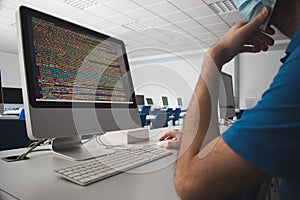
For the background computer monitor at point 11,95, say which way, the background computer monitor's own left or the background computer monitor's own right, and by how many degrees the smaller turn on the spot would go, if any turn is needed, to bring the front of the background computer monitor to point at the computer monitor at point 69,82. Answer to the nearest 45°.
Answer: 0° — it already faces it

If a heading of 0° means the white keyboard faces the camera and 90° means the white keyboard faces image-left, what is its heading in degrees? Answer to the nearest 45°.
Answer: approximately 315°

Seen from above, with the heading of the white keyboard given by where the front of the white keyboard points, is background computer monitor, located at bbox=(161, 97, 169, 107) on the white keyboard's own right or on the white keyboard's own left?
on the white keyboard's own left

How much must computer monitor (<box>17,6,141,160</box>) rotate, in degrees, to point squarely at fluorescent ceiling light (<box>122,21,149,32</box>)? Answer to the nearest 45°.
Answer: approximately 135° to its left

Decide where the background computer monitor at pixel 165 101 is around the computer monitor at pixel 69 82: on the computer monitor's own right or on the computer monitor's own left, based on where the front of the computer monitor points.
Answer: on the computer monitor's own left

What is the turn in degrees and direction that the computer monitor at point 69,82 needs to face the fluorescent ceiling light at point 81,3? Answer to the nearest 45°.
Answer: approximately 135° to its left

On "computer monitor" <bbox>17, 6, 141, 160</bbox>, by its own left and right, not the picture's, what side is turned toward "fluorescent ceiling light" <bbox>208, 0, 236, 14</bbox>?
left

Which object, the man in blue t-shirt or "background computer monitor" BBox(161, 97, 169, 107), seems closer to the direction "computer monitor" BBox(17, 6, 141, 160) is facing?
the man in blue t-shirt

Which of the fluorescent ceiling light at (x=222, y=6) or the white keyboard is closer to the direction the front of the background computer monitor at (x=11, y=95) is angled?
the white keyboard

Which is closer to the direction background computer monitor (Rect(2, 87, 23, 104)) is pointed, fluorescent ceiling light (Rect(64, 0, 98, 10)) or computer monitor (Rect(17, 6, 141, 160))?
the computer monitor
